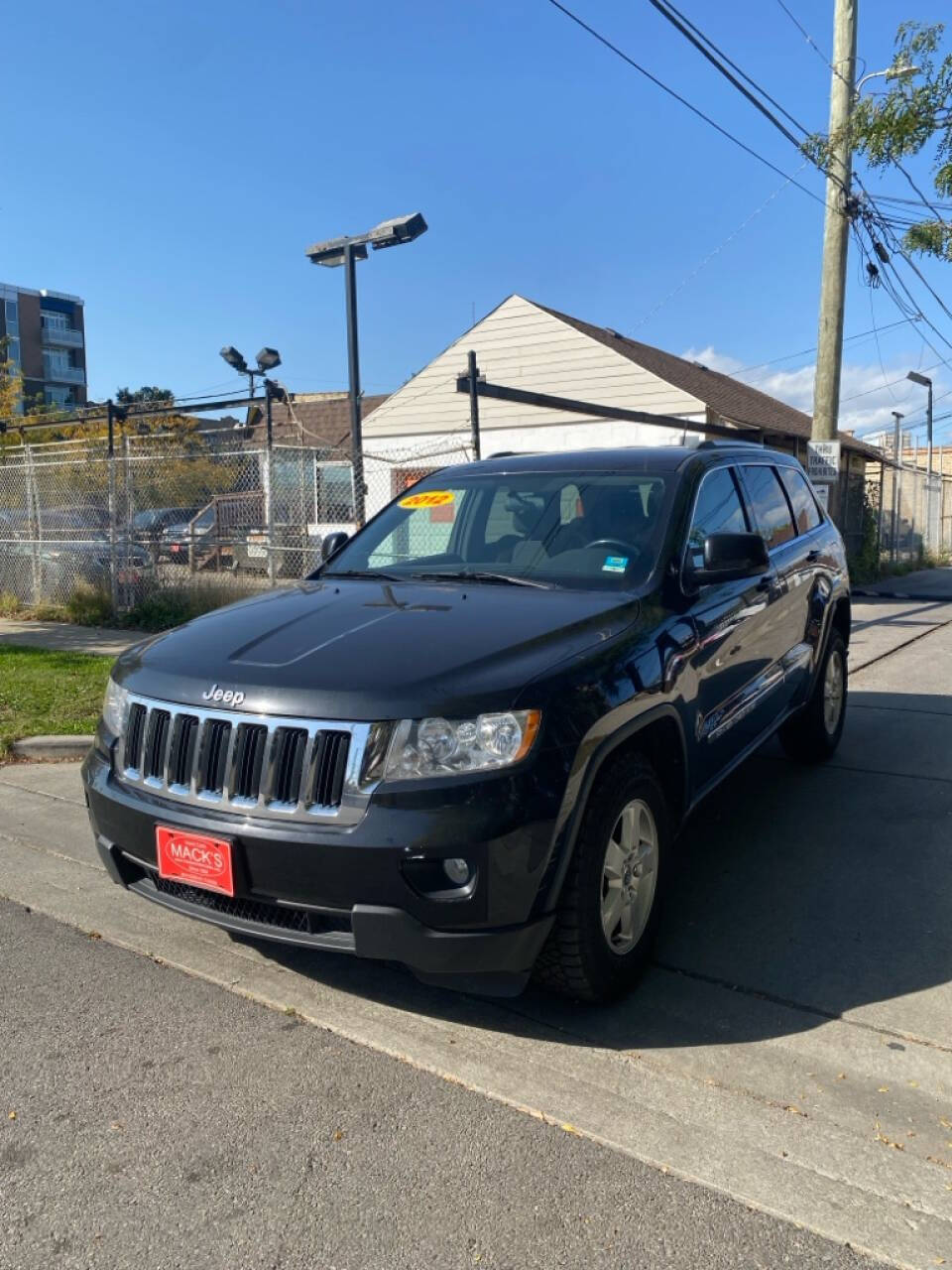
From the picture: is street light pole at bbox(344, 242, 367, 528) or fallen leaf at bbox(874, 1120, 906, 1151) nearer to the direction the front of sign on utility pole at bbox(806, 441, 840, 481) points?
the fallen leaf

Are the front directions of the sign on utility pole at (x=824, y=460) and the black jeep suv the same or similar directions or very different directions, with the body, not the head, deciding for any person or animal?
same or similar directions

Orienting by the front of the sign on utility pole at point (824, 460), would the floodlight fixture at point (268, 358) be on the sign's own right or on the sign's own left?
on the sign's own right

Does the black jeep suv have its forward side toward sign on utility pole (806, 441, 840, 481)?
no

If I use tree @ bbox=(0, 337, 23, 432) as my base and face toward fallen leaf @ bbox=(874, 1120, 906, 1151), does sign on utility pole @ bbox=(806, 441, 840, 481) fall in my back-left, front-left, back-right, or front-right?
front-left

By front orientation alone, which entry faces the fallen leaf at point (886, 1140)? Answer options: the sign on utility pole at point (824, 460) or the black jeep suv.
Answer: the sign on utility pole

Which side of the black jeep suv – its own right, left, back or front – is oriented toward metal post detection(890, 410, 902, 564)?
back

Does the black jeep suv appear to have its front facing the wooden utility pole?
no

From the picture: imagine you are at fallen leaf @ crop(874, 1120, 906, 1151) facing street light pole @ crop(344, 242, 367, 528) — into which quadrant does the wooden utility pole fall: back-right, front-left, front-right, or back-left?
front-right

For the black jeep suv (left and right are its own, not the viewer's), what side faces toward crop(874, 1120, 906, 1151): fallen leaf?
left

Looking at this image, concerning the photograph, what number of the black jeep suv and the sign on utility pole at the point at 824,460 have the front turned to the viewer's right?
0

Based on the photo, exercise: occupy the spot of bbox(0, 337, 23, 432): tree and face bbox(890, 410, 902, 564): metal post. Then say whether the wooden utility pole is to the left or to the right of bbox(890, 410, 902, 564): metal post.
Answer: right

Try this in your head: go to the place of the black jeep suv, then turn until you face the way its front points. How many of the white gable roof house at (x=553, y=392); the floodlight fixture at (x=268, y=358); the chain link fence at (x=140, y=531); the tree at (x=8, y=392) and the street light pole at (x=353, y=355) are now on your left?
0

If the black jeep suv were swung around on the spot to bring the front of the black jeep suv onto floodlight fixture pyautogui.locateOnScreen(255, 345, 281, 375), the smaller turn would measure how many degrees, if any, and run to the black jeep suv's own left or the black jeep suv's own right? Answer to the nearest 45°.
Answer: approximately 135° to the black jeep suv's own right

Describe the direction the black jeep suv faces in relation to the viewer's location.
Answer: facing the viewer and to the left of the viewer

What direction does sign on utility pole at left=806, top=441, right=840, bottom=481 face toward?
toward the camera
